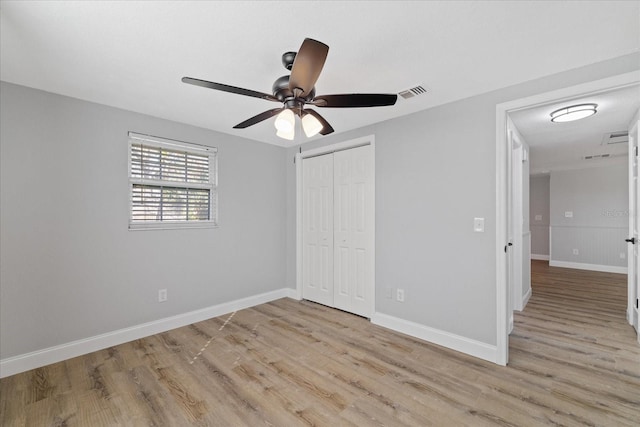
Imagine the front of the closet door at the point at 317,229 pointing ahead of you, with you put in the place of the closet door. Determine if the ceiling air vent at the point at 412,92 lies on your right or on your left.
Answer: on your left

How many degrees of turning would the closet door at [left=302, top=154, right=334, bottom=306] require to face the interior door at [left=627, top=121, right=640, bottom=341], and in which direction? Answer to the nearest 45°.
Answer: approximately 135° to its left

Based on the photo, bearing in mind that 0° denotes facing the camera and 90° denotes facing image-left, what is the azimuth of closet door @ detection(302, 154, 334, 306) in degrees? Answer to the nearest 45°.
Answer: approximately 45°

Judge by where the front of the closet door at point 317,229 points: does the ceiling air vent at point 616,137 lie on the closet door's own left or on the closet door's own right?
on the closet door's own left

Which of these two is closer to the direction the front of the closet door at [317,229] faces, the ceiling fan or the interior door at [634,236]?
the ceiling fan

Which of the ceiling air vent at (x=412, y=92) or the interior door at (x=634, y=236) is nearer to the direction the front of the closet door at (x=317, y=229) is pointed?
the ceiling air vent

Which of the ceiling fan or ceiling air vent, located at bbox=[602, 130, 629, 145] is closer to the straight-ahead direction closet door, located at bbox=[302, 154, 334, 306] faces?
the ceiling fan

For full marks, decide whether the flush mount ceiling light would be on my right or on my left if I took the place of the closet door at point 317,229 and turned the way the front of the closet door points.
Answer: on my left
